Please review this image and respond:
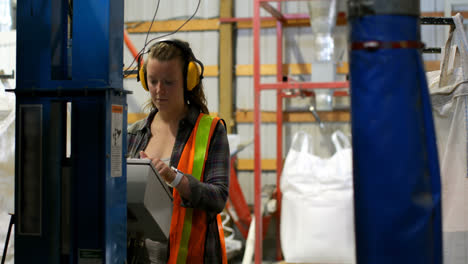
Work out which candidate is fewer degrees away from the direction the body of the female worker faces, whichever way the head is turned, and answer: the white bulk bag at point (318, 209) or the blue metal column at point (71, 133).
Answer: the blue metal column

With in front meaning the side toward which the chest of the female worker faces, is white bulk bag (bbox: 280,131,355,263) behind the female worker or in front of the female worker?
behind

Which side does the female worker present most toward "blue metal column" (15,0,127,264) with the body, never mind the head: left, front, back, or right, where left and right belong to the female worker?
front

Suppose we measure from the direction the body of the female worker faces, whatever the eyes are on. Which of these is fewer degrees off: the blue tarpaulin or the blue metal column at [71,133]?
the blue metal column

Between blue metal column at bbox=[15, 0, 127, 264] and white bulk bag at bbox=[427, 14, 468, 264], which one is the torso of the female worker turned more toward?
the blue metal column

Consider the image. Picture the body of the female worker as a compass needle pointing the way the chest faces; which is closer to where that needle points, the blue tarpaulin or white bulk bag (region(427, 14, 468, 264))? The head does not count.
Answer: the blue tarpaulin

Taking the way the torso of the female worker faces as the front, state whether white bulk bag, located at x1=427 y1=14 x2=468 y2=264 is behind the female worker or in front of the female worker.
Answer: behind

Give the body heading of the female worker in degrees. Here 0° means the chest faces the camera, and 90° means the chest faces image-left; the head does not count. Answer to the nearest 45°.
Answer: approximately 45°

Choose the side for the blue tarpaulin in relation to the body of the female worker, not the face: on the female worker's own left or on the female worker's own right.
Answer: on the female worker's own left
